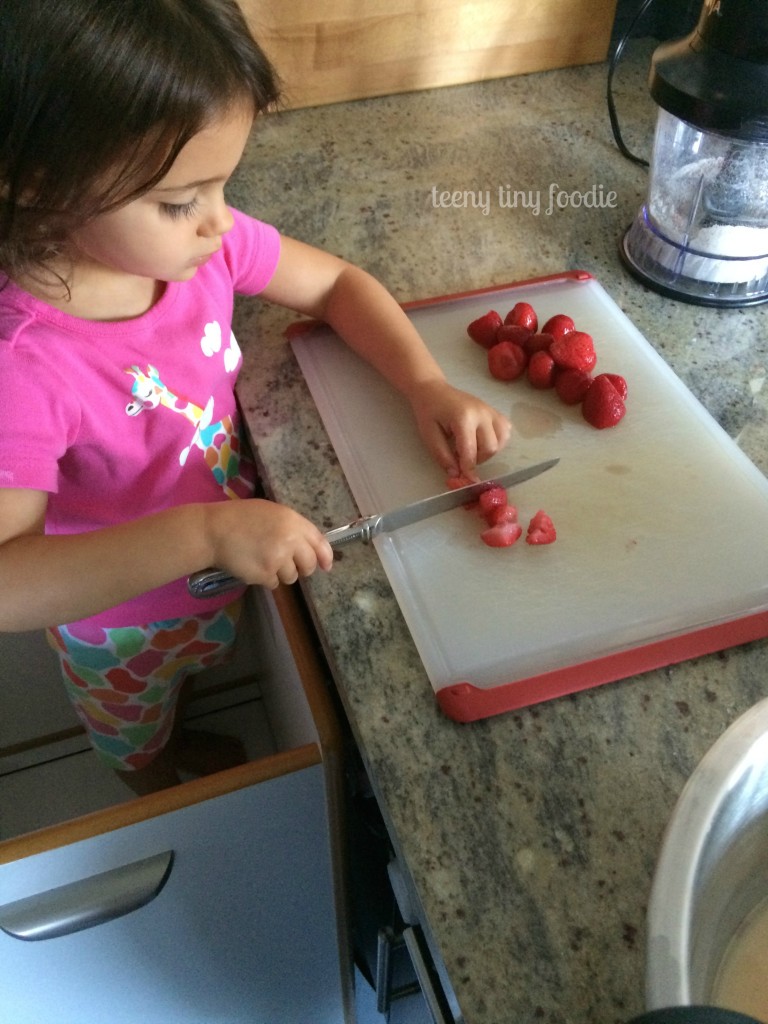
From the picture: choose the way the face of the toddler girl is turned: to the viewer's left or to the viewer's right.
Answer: to the viewer's right

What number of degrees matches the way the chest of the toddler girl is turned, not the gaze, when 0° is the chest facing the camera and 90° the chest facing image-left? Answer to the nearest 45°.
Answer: approximately 315°
